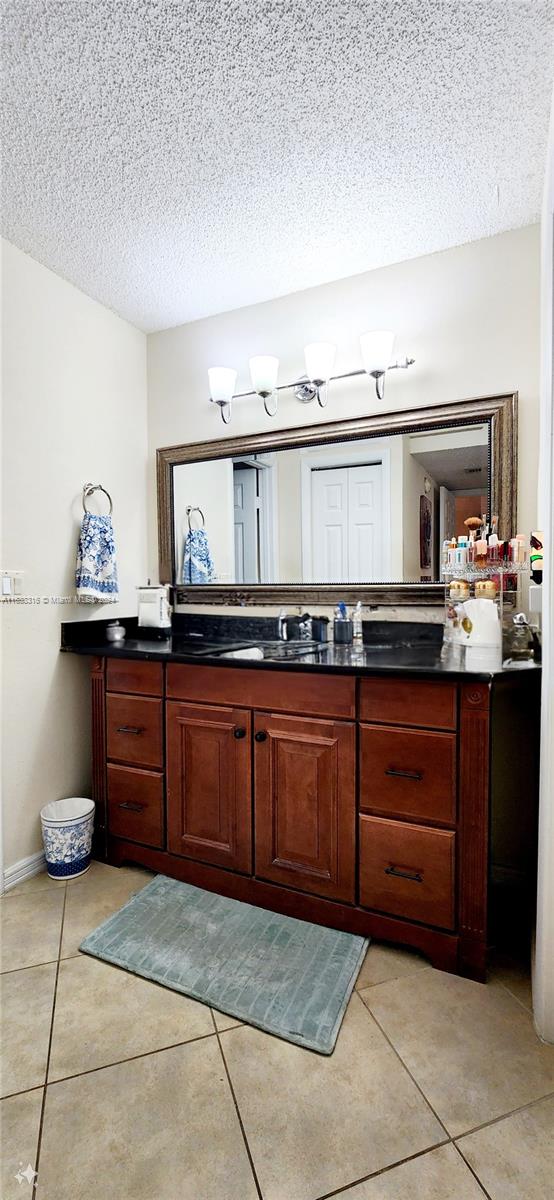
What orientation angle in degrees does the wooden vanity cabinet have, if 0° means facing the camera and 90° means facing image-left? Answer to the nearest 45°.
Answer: approximately 45°

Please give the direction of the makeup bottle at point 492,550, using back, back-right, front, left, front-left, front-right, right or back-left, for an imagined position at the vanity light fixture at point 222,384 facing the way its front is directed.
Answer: left

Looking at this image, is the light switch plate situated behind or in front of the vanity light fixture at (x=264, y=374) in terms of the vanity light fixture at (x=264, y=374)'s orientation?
in front
